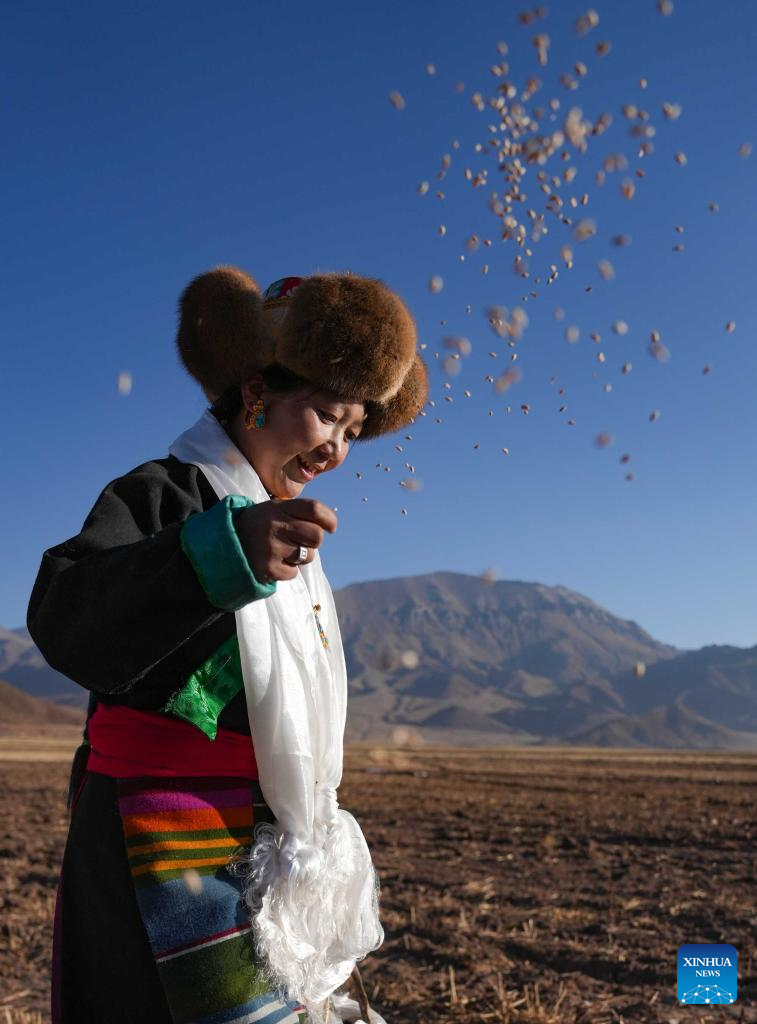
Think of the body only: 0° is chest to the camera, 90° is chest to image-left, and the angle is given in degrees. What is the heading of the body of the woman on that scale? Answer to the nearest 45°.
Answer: approximately 315°

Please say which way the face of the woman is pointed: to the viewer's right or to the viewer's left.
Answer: to the viewer's right
